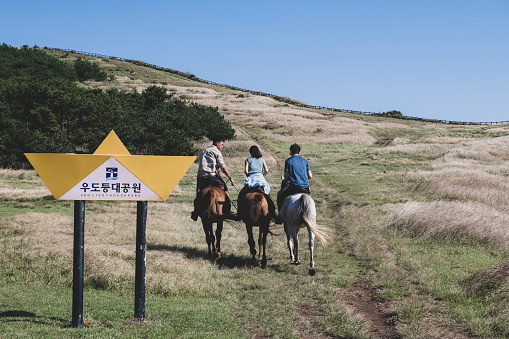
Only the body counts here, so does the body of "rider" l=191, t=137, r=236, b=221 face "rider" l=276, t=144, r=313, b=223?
no

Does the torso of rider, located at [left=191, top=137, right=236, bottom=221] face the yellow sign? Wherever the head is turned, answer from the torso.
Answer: no

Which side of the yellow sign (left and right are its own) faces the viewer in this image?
front

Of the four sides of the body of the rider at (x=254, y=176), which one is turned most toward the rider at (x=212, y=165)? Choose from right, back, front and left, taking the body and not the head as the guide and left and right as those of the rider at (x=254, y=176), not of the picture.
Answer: left

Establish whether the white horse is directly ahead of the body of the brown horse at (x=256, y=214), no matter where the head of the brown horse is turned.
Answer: no

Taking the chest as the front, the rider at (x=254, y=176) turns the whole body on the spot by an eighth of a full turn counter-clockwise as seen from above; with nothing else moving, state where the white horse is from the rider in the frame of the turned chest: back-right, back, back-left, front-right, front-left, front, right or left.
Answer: back

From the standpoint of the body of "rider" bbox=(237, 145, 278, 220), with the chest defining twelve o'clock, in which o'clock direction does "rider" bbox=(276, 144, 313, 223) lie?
"rider" bbox=(276, 144, 313, 223) is roughly at 4 o'clock from "rider" bbox=(237, 145, 278, 220).

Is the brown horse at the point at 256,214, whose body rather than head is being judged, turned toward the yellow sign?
no

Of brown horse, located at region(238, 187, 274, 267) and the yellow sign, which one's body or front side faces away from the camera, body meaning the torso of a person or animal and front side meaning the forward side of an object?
the brown horse

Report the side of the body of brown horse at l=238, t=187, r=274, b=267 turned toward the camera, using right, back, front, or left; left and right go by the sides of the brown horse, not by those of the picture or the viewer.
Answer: back

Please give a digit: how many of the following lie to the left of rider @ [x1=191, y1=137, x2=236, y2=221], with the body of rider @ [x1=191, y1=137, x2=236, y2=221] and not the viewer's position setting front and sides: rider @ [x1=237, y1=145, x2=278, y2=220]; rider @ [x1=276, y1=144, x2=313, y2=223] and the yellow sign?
0

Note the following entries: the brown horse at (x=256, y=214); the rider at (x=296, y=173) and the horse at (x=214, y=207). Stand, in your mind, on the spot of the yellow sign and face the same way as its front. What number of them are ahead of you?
0

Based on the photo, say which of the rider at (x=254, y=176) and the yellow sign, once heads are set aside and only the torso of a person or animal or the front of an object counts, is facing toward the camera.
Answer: the yellow sign

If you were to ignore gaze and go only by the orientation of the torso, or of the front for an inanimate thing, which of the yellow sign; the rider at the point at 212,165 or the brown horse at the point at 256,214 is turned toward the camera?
the yellow sign

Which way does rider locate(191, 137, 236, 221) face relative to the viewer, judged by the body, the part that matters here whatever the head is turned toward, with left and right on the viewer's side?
facing away from the viewer and to the right of the viewer

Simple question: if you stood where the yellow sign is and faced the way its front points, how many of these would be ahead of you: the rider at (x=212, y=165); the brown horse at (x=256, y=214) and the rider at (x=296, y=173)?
0

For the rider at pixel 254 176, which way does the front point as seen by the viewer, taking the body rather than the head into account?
away from the camera
